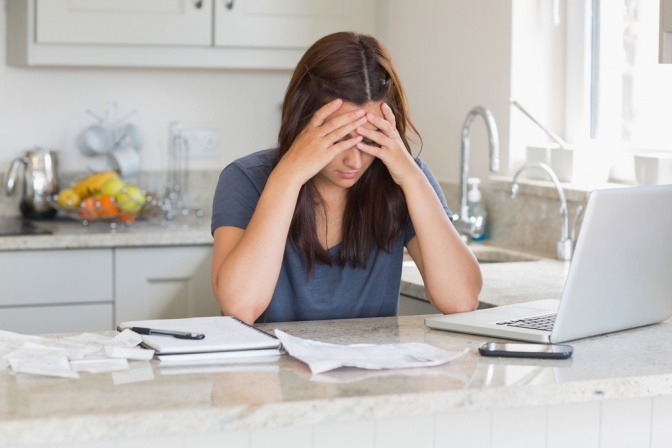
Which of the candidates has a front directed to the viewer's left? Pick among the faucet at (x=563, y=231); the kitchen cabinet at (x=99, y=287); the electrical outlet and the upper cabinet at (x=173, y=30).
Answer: the faucet

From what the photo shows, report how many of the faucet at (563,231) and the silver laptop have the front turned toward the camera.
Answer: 0

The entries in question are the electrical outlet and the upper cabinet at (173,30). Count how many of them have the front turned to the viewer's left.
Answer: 0

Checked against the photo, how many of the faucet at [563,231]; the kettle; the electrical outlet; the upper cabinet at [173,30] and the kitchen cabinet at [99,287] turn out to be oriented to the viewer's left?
1

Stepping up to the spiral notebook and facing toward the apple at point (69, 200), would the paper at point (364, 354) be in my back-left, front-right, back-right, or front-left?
back-right

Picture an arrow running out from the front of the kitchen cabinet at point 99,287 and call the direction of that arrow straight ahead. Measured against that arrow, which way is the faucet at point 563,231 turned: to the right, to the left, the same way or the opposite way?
to the right

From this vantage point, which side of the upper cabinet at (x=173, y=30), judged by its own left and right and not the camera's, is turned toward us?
front

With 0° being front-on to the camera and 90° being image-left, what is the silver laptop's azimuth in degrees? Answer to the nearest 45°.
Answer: approximately 135°

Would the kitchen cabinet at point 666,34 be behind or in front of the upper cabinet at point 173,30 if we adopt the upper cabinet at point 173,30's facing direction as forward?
in front

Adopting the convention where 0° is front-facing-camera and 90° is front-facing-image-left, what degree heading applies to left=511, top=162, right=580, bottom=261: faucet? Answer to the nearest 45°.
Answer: approximately 90°

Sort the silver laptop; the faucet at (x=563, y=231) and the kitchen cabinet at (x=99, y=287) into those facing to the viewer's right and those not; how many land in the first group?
0

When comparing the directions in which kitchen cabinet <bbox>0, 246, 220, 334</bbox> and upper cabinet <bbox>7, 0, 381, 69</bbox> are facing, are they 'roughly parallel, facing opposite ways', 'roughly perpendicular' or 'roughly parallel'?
roughly parallel

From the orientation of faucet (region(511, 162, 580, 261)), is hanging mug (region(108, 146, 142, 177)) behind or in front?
in front
